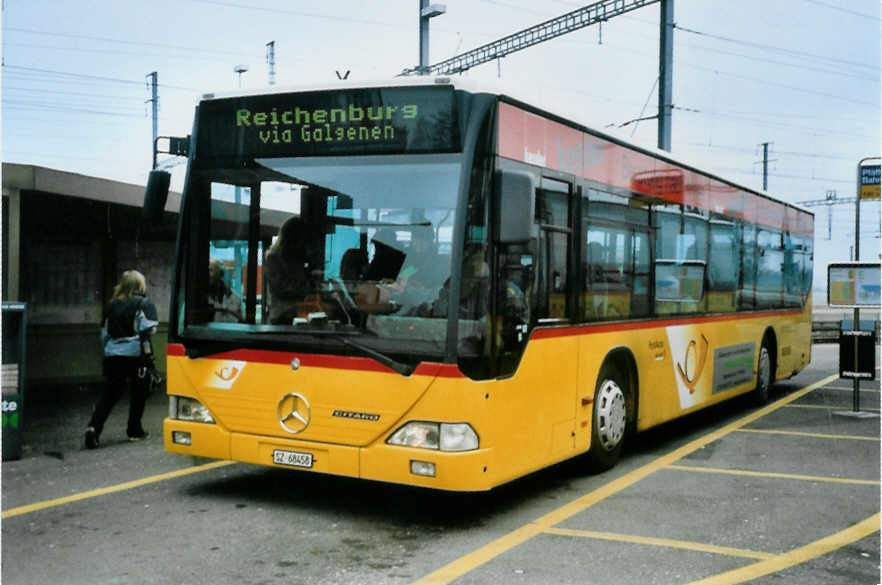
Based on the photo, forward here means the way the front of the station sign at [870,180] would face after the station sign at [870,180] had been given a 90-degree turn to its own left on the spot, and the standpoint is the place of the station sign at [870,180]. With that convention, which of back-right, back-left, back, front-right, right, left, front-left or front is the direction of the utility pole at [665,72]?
back-left

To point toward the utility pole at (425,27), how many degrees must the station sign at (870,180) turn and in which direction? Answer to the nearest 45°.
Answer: approximately 135° to its right

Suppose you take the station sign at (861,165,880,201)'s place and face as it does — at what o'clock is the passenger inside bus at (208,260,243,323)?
The passenger inside bus is roughly at 1 o'clock from the station sign.

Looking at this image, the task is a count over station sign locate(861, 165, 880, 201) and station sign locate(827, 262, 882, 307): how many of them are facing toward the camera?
2

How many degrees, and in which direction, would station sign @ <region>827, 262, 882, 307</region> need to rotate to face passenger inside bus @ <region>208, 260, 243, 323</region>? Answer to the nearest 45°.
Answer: approximately 45° to its right

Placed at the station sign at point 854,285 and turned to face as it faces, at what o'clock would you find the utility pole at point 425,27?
The utility pole is roughly at 4 o'clock from the station sign.
